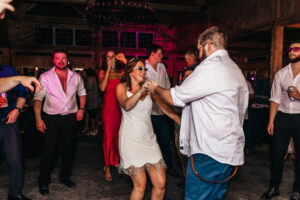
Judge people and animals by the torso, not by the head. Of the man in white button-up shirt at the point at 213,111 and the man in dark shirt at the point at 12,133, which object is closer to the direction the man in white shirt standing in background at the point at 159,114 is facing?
the man in white button-up shirt

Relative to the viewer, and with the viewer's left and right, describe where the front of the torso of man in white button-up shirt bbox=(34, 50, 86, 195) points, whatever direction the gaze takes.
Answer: facing the viewer

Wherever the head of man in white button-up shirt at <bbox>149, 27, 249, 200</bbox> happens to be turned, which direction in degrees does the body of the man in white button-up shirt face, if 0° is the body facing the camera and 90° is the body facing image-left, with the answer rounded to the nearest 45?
approximately 90°

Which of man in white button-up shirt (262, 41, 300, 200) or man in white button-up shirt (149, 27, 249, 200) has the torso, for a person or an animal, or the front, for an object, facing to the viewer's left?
man in white button-up shirt (149, 27, 249, 200)

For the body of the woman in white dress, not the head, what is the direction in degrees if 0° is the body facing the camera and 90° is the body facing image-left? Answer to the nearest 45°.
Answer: approximately 315°

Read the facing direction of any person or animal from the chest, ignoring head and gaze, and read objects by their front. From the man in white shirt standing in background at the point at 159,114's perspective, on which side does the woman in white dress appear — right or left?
on their right

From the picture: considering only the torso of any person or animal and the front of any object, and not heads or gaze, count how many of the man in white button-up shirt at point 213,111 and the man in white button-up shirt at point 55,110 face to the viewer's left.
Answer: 1

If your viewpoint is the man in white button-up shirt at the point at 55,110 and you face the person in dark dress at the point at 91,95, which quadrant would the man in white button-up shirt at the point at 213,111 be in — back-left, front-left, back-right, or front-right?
back-right

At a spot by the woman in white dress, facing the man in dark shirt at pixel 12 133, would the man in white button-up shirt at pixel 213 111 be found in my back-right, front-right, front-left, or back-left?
back-left
